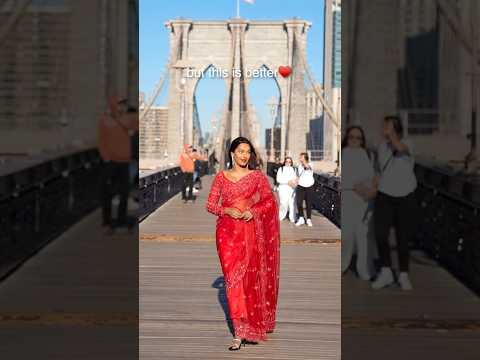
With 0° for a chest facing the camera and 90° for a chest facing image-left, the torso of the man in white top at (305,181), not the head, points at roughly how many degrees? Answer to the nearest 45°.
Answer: approximately 45°

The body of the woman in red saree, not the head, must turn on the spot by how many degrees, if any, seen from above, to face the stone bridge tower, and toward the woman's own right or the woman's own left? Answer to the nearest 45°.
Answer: approximately 180°

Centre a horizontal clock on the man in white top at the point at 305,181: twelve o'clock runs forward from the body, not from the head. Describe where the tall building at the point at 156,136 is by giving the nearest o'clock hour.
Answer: The tall building is roughly at 4 o'clock from the man in white top.

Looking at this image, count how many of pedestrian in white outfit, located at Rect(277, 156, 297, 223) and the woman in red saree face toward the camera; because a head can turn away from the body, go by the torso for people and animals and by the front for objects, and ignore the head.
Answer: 2

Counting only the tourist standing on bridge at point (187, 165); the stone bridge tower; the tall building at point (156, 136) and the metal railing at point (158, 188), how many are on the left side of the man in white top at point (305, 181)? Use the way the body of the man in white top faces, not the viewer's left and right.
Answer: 0

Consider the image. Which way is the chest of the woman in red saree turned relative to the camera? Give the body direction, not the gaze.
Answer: toward the camera

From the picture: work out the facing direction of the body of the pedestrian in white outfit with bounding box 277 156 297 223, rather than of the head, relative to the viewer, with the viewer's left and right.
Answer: facing the viewer

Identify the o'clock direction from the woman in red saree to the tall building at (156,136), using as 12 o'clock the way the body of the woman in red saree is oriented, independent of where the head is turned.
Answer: The tall building is roughly at 6 o'clock from the woman in red saree.
